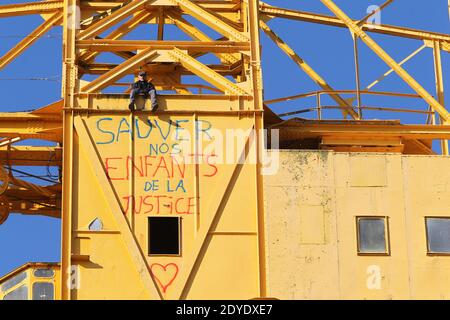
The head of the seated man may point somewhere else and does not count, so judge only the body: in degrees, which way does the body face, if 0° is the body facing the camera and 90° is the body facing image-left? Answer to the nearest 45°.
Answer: approximately 0°
